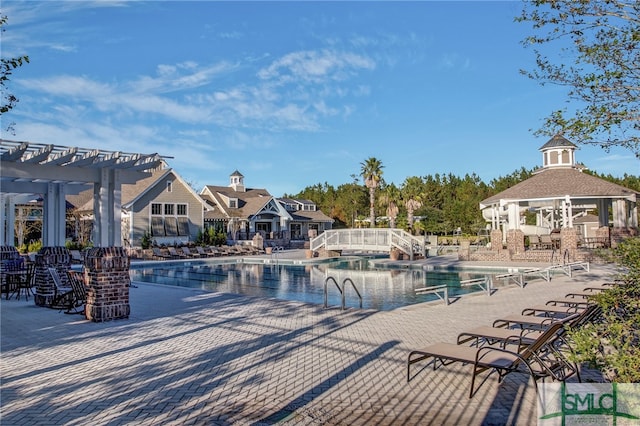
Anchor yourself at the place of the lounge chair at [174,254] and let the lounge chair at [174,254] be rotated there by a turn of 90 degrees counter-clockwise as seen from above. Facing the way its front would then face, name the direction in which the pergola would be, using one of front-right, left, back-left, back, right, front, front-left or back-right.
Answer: back-right

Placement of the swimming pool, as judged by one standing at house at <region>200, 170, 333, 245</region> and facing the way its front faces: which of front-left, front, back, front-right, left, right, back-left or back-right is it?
front-right

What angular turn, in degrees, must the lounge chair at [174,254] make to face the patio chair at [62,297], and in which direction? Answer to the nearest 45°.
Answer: approximately 45° to its right

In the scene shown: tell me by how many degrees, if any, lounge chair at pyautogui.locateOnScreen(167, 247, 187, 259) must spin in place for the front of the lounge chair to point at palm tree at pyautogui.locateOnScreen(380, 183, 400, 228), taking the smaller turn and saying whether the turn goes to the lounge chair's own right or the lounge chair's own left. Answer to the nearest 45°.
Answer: approximately 90° to the lounge chair's own left

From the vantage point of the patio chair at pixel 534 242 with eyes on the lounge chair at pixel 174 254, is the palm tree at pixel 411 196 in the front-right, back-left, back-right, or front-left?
front-right

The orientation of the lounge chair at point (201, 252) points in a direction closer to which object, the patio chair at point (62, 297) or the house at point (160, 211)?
the patio chair

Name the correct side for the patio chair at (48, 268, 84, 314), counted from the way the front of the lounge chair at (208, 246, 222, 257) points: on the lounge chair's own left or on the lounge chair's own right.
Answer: on the lounge chair's own right

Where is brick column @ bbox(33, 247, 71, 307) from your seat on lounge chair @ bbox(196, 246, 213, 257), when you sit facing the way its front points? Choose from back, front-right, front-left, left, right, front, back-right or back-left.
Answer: front-right

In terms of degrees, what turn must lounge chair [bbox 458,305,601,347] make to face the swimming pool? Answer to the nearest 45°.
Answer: approximately 45° to its right

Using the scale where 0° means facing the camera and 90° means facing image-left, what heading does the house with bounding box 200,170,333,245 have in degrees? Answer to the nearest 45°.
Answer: approximately 315°

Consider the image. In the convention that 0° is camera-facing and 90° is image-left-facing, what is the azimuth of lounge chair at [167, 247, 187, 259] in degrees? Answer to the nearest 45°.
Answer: approximately 315°

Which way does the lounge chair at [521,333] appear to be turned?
to the viewer's left

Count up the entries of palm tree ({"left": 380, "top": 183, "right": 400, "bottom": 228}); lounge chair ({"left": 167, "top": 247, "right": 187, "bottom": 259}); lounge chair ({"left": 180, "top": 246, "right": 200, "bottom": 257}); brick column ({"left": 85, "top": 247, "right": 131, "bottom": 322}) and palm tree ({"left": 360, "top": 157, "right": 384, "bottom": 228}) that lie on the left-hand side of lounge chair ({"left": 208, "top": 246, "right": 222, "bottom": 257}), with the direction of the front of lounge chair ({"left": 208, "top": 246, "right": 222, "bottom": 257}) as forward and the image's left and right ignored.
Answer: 2

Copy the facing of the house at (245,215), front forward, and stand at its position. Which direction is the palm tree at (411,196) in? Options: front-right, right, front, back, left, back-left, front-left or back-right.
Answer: front-left
